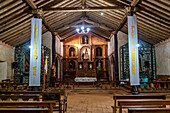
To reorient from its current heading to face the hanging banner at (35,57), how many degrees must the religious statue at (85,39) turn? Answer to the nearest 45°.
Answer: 0° — it already faces it

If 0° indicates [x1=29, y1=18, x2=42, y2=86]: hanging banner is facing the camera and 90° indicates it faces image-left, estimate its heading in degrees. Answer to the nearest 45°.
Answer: approximately 0°

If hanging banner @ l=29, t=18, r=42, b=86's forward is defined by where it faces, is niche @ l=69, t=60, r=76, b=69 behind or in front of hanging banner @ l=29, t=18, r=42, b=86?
behind

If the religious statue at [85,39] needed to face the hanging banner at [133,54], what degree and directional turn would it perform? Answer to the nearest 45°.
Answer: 0° — it already faces it
